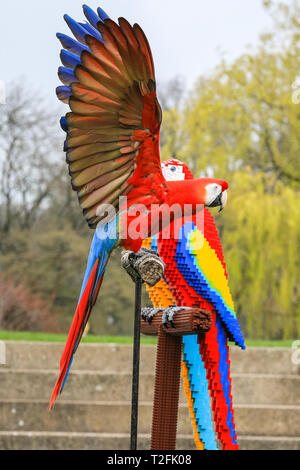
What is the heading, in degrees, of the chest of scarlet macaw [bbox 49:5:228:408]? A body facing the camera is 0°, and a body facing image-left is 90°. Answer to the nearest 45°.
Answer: approximately 270°

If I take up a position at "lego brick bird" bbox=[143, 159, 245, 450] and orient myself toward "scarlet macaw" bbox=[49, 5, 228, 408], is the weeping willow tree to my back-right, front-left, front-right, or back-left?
back-right

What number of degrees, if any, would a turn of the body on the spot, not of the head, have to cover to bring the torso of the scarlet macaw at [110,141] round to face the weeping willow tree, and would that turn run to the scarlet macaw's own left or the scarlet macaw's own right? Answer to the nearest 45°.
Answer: approximately 90° to the scarlet macaw's own left

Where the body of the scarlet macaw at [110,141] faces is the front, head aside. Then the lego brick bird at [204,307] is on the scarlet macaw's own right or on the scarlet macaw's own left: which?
on the scarlet macaw's own left
